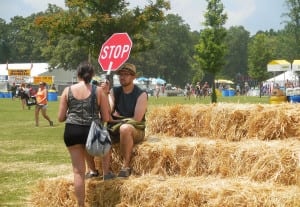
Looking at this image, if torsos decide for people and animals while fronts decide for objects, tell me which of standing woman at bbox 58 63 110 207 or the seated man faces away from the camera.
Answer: the standing woman

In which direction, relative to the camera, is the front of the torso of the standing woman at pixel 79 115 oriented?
away from the camera

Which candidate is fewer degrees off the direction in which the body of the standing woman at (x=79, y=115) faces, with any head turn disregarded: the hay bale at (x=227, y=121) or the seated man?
the seated man

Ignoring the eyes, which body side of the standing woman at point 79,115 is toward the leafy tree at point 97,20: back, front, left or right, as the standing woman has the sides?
front

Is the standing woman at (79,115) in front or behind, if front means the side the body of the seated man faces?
in front

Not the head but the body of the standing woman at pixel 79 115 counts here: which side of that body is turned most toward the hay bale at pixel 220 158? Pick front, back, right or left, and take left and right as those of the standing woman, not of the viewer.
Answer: right

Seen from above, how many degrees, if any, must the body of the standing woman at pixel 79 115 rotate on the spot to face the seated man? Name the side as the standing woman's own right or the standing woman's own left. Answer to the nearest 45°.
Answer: approximately 45° to the standing woman's own right

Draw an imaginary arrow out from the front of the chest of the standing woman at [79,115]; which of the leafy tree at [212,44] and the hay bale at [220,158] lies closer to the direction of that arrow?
the leafy tree

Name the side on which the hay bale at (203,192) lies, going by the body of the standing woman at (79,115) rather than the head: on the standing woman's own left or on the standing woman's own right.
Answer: on the standing woman's own right

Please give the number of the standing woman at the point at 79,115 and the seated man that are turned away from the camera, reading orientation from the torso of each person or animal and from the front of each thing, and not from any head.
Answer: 1

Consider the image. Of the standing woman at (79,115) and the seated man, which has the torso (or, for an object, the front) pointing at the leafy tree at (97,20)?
the standing woman

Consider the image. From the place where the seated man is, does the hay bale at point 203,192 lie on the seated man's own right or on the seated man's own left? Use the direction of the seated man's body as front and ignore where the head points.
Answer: on the seated man's own left

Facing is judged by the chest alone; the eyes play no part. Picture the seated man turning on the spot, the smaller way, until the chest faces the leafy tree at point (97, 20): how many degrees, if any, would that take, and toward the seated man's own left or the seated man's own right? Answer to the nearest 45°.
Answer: approximately 135° to the seated man's own right

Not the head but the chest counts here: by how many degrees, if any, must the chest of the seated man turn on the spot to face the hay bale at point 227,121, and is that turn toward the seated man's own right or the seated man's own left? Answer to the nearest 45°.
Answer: approximately 135° to the seated man's own left

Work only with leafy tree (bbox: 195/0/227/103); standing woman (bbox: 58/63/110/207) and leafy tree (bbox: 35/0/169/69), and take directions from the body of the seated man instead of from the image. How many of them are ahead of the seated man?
1

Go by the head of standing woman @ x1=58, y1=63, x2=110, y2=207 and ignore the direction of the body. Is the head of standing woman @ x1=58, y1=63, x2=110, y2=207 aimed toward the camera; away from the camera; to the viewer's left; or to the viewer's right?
away from the camera

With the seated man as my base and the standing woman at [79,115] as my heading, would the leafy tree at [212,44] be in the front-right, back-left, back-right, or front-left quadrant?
back-right
